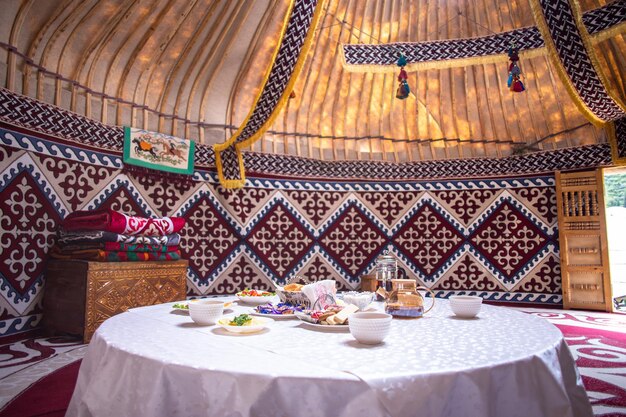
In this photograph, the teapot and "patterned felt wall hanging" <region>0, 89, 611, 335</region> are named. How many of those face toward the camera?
1

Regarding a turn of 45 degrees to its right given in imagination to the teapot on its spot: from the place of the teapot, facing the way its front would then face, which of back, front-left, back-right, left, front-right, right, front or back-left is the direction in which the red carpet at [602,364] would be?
right

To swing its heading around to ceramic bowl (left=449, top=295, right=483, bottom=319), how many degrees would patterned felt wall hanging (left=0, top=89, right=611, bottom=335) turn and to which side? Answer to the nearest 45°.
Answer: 0° — it already faces it

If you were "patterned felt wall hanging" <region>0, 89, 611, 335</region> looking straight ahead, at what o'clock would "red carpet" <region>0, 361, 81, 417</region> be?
The red carpet is roughly at 1 o'clock from the patterned felt wall hanging.

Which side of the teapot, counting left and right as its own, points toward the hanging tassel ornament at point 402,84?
right

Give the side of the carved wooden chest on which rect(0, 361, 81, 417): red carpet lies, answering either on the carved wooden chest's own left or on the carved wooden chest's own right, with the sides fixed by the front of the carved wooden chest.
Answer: on the carved wooden chest's own right

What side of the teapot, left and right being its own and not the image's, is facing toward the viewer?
left

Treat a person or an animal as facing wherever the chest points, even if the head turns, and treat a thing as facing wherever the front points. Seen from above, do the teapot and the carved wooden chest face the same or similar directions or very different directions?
very different directions

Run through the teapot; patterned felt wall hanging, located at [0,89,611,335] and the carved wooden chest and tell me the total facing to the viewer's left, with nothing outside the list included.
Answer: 1

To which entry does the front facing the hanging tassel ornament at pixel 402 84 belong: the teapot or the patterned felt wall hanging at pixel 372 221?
the patterned felt wall hanging

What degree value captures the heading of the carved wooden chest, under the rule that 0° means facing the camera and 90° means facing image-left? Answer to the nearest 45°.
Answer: approximately 315°
